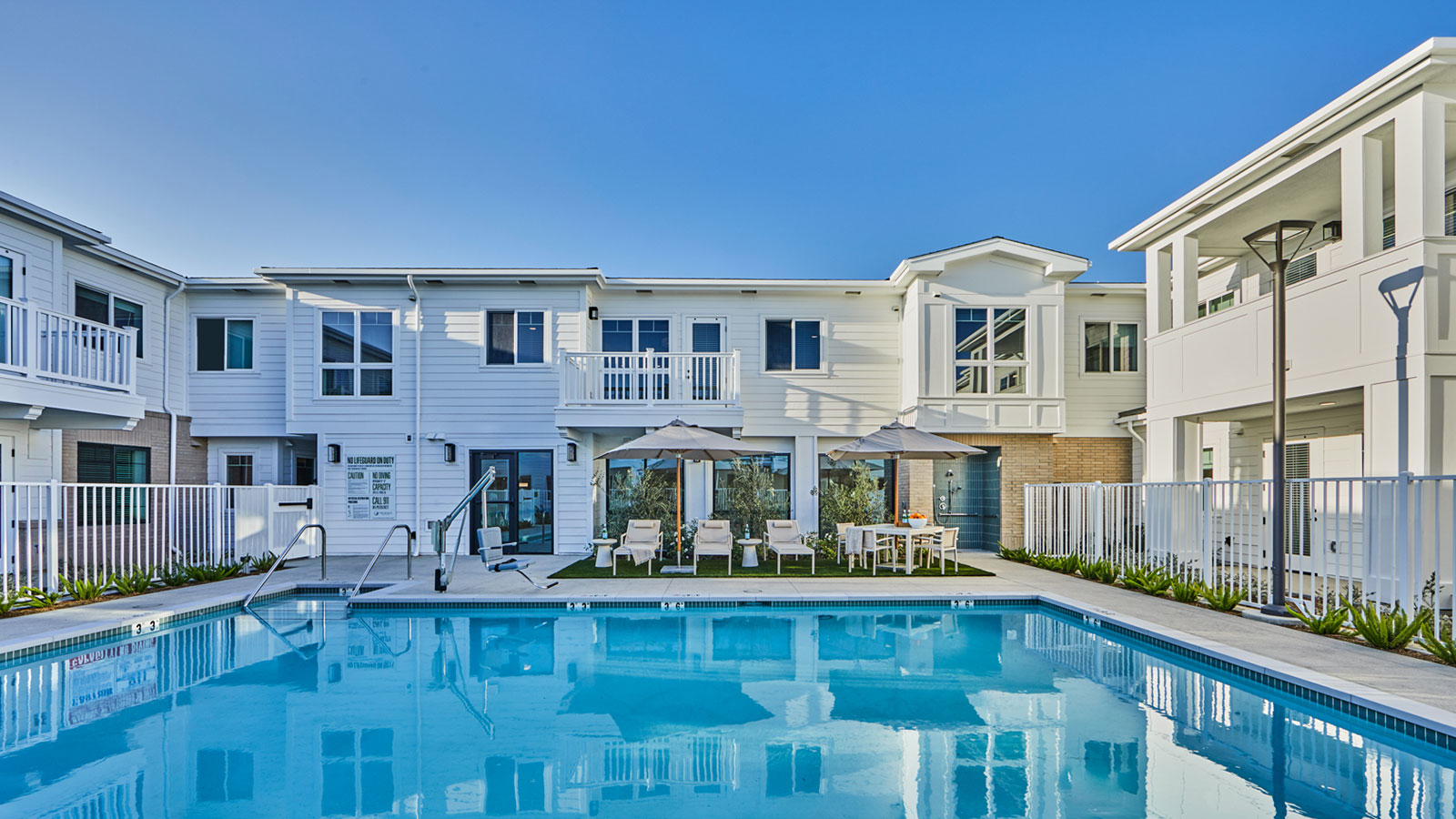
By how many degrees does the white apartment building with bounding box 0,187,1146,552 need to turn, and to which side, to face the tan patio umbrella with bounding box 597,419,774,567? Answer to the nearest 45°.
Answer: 0° — it already faces it

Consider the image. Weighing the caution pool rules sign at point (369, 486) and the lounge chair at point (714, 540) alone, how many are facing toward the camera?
2

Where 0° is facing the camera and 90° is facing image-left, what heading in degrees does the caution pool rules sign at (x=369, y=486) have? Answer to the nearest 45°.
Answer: approximately 0°

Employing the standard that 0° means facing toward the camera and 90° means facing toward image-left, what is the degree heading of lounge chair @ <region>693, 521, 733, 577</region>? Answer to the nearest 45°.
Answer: approximately 0°
